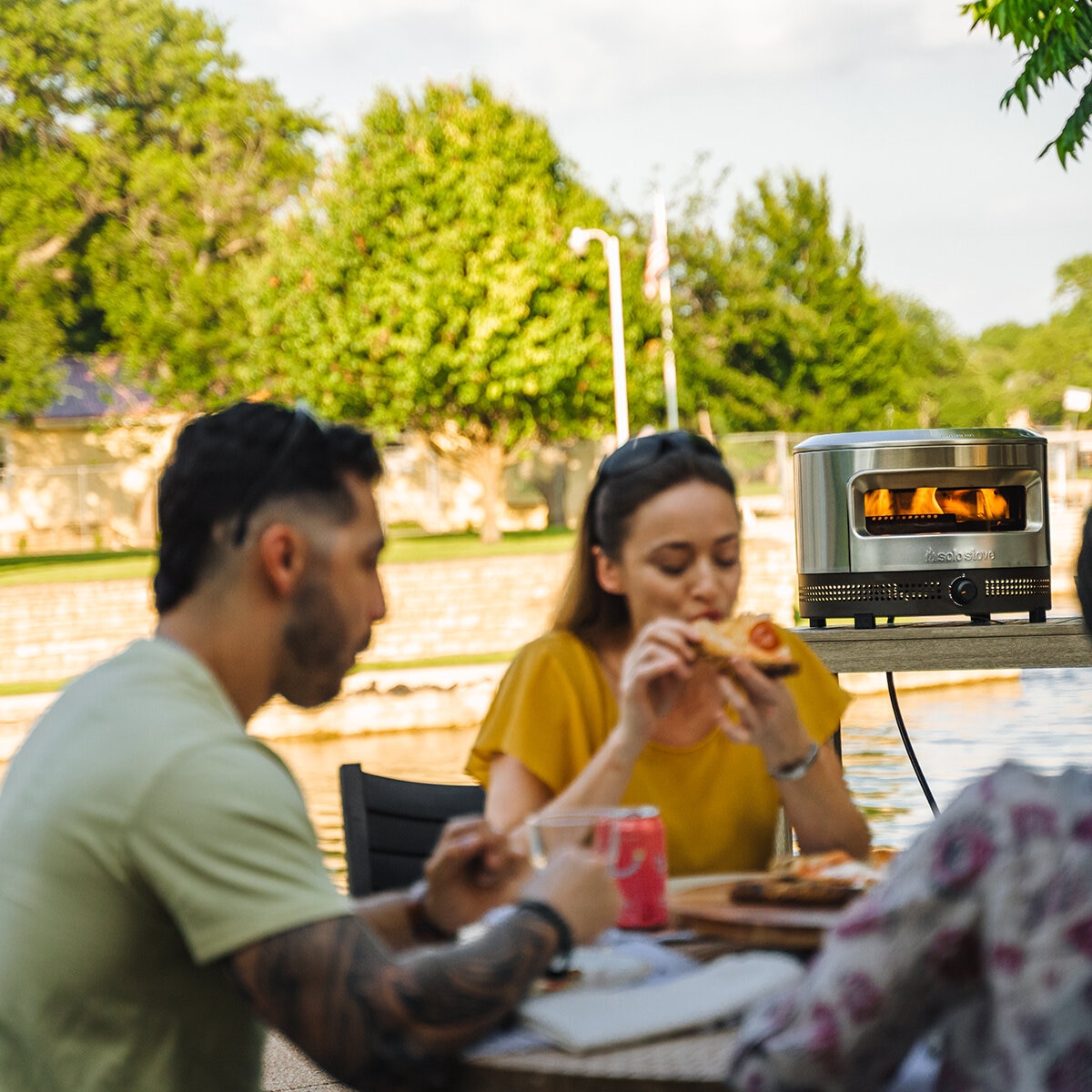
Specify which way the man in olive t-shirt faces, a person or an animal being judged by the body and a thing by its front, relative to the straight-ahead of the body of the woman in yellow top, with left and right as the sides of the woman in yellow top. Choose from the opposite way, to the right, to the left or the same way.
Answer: to the left

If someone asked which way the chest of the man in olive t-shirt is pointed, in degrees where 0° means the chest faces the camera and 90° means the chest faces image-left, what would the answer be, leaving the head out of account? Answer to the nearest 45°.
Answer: approximately 225°

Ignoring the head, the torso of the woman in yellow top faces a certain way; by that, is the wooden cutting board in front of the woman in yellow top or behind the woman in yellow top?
in front

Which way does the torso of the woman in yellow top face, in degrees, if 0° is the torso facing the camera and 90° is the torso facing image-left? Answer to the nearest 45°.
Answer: approximately 315°

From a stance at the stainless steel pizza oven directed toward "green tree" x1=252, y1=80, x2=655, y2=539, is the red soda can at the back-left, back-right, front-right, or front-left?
back-left

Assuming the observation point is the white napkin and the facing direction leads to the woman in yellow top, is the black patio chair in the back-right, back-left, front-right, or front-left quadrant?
front-left

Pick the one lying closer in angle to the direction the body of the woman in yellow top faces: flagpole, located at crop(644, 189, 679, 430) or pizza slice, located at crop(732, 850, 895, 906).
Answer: the pizza slice

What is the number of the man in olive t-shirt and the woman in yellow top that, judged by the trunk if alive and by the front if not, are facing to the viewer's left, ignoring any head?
0

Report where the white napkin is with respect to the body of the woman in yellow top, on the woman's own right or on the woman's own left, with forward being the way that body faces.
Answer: on the woman's own right

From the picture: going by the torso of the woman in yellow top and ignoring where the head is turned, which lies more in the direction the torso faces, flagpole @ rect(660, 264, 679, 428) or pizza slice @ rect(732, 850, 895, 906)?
the pizza slice

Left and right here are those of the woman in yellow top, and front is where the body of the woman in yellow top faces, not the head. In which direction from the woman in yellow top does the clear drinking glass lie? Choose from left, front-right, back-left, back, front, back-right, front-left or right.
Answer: front-right

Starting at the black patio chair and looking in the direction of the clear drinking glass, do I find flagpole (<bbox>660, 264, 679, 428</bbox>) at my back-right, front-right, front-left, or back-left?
back-left

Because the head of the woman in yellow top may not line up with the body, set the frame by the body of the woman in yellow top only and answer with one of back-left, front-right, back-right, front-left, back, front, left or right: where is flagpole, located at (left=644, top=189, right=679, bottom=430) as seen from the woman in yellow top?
back-left

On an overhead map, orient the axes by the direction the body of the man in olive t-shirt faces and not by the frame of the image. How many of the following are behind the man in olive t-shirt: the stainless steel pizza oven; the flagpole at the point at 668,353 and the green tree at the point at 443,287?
0

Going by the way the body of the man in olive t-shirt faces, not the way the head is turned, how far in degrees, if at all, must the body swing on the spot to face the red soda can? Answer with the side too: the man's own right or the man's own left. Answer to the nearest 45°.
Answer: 0° — they already face it

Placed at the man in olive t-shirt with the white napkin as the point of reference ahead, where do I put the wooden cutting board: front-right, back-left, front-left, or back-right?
front-left

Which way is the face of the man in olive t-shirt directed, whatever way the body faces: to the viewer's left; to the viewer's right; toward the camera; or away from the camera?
to the viewer's right
